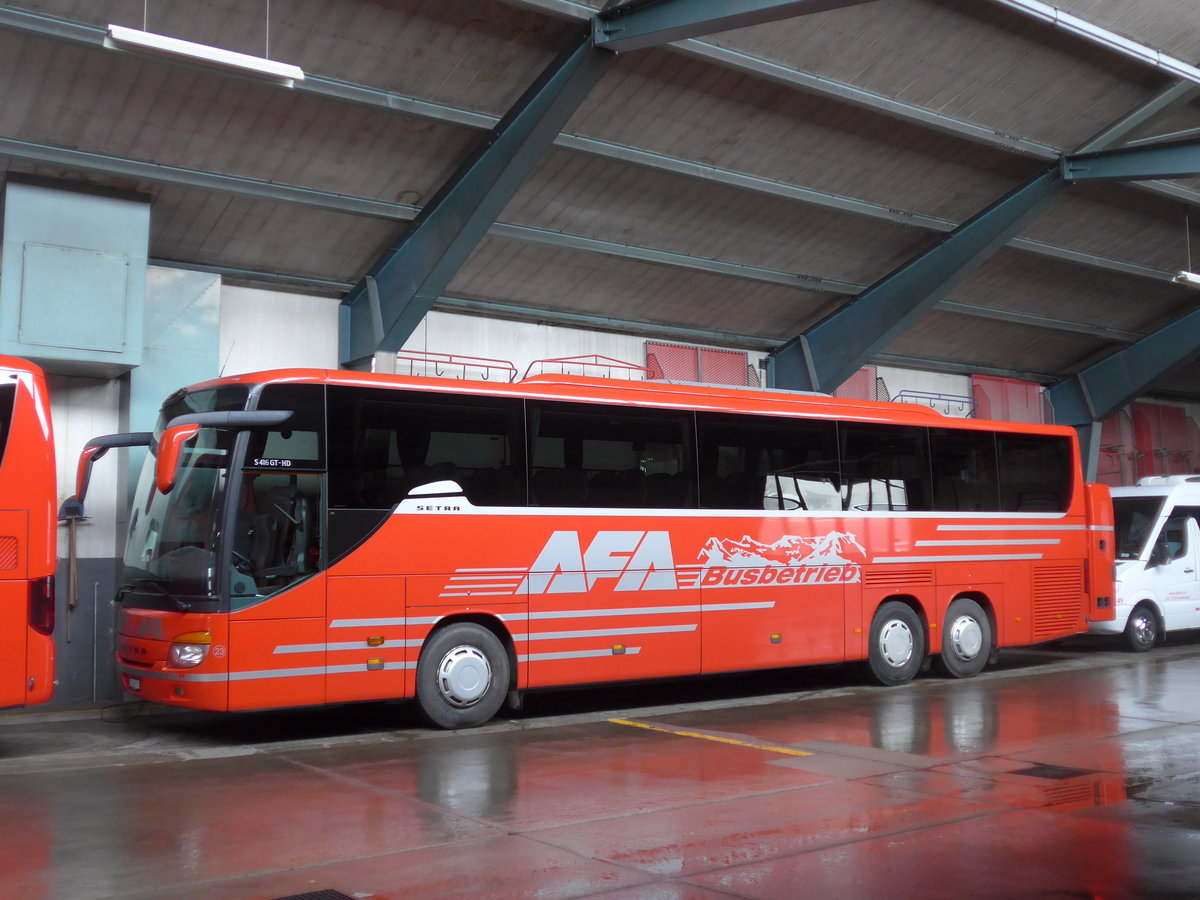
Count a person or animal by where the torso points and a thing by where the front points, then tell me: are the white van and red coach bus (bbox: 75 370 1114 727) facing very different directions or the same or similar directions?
same or similar directions

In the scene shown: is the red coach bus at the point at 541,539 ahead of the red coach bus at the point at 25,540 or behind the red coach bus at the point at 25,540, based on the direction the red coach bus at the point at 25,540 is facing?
behind

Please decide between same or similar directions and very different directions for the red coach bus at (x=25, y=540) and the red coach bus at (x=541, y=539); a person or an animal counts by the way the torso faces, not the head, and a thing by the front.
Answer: same or similar directions

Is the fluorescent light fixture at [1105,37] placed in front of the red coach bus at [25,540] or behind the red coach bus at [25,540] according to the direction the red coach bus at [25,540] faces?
behind

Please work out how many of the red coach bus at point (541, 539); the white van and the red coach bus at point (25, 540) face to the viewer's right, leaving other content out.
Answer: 0

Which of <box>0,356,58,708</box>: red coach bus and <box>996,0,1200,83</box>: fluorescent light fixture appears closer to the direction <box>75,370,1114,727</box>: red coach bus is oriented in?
the red coach bus

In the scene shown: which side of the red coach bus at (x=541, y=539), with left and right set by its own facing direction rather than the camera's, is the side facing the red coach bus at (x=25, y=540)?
front

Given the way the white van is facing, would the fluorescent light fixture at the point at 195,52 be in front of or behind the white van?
in front

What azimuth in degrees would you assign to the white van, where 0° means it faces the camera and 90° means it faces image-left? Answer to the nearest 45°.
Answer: approximately 45°

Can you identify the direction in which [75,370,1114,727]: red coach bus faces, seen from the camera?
facing the viewer and to the left of the viewer

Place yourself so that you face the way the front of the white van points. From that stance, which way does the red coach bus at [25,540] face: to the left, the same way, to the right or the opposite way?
the same way

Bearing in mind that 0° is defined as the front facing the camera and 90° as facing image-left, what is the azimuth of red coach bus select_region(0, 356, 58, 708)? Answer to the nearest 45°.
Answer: approximately 90°
